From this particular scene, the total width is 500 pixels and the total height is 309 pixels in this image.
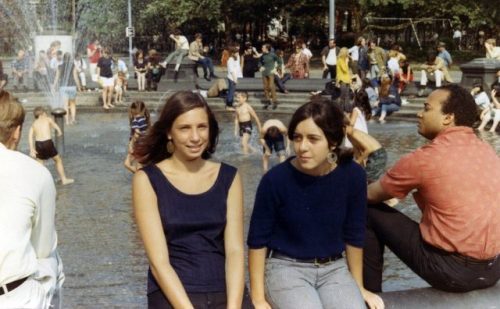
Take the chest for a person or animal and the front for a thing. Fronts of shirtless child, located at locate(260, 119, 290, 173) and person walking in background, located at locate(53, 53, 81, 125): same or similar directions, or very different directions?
very different directions

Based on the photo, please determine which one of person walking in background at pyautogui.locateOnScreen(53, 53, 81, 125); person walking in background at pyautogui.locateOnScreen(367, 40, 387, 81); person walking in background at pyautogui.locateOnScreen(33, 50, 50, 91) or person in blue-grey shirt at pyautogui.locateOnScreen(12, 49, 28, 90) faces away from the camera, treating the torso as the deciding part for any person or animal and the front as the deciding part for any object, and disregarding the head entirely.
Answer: person walking in background at pyautogui.locateOnScreen(53, 53, 81, 125)

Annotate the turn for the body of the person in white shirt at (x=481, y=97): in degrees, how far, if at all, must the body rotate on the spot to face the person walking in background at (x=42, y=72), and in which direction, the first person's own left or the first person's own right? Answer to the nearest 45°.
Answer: approximately 45° to the first person's own right

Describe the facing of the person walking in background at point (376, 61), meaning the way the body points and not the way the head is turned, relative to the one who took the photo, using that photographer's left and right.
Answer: facing the viewer and to the left of the viewer

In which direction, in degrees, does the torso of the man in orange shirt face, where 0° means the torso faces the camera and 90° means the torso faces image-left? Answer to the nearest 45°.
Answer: approximately 135°

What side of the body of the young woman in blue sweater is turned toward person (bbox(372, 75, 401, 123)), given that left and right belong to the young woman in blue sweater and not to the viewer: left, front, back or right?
back

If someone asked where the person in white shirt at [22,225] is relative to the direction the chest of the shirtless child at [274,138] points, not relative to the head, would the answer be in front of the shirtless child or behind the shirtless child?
in front

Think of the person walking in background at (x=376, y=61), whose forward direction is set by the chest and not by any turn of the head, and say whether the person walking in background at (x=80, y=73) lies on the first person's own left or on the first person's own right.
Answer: on the first person's own right

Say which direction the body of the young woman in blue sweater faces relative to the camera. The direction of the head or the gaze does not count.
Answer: toward the camera

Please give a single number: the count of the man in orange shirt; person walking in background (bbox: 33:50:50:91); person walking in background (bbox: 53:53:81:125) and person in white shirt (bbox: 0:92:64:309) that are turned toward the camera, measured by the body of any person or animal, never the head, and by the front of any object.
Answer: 1

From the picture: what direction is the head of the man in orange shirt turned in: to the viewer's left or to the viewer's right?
to the viewer's left

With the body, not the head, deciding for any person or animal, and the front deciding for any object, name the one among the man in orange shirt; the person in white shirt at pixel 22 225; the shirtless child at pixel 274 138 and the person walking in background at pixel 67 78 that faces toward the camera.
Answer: the shirtless child

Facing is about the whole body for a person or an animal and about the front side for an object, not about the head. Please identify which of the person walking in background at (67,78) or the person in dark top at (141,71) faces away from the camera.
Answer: the person walking in background at (67,78)

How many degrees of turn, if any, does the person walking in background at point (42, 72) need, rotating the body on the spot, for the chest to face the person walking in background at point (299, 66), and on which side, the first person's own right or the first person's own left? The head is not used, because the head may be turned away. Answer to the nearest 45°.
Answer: approximately 90° to the first person's own left

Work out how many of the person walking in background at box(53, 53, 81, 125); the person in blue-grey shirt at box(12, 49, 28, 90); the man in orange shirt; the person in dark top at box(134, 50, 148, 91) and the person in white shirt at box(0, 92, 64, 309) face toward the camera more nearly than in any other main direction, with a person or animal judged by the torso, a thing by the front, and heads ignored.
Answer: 2
